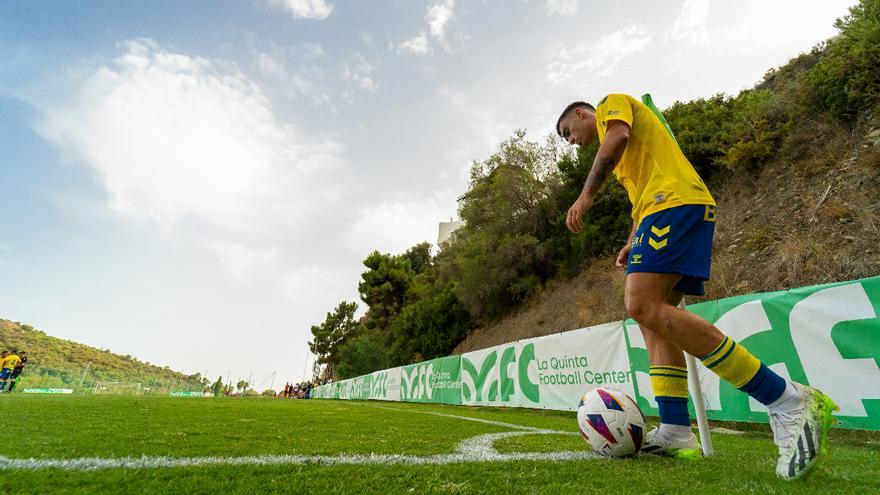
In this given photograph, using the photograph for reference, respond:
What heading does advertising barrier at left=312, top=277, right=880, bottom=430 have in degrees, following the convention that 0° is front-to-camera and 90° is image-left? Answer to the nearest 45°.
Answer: approximately 45°

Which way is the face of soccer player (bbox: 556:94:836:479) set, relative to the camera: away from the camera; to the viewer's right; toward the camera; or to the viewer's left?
to the viewer's left

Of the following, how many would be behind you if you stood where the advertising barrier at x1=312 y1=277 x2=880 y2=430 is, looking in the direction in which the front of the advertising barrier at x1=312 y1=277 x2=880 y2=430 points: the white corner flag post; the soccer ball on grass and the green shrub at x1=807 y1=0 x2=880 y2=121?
1

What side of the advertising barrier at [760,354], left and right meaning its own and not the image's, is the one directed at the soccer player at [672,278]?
front

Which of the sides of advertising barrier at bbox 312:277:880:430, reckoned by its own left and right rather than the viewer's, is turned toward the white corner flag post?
front

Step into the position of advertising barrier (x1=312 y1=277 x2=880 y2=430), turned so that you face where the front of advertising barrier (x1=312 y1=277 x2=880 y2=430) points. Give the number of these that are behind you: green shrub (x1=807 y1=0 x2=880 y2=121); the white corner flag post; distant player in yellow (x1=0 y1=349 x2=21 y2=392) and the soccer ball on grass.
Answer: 1

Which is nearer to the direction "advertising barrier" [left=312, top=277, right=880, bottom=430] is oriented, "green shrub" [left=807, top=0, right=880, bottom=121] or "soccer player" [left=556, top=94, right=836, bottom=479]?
the soccer player

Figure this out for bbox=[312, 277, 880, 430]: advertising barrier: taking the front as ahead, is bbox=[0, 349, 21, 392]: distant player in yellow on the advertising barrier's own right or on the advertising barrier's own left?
on the advertising barrier's own right

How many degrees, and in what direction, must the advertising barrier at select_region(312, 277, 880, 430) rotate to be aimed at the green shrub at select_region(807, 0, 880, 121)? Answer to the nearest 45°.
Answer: approximately 180°
